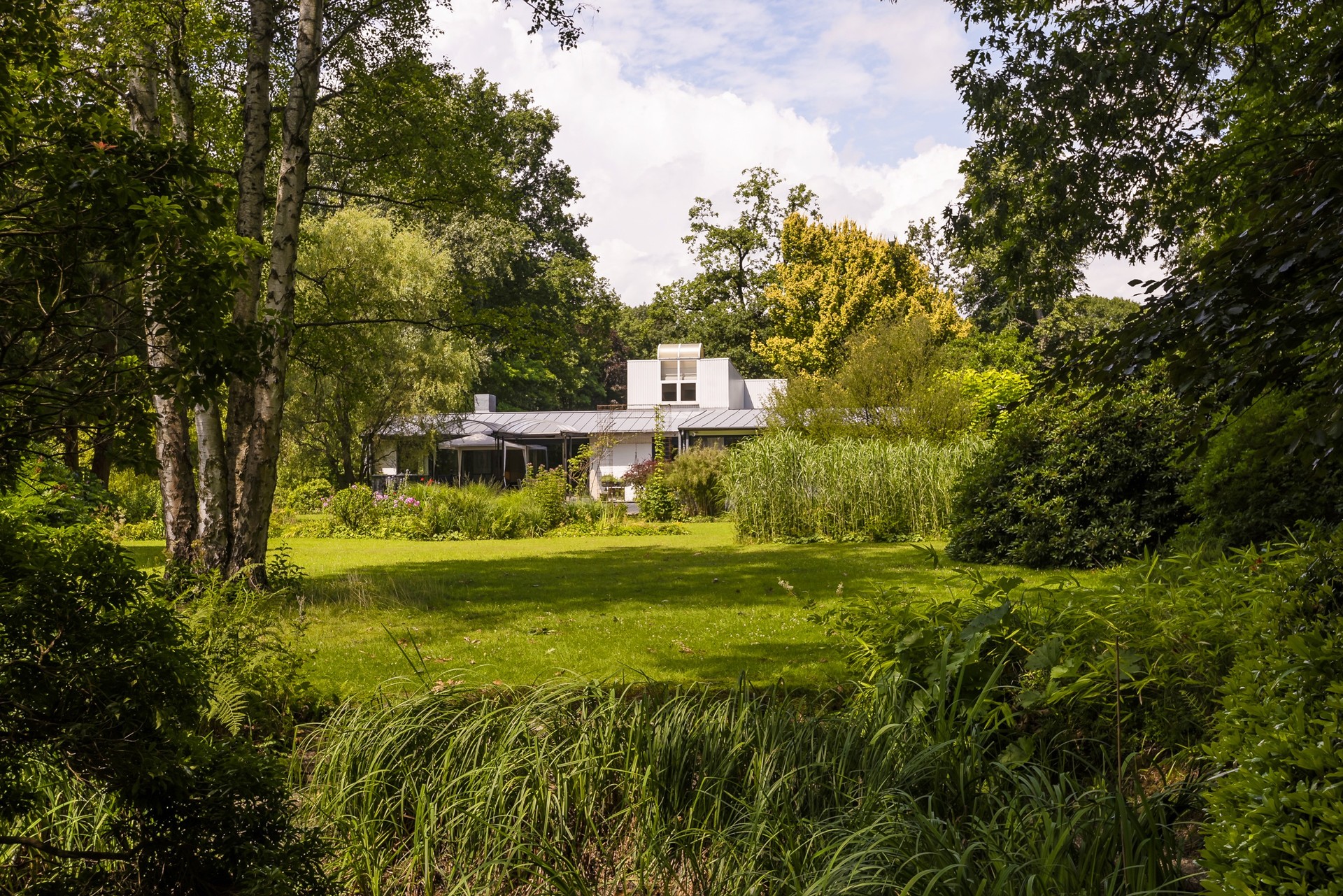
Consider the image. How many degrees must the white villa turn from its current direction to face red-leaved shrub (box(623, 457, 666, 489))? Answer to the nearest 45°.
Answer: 0° — it already faces it

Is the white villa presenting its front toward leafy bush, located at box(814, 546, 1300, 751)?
yes

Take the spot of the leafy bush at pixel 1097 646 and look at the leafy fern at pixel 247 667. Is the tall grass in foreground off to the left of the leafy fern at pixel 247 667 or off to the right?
left

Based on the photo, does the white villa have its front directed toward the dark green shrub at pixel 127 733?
yes

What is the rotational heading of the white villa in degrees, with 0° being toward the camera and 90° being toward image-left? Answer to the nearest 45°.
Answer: approximately 0°

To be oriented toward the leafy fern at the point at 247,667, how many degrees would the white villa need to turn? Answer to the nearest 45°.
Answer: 0° — it already faces it

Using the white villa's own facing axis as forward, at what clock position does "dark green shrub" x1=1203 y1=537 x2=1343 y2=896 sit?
The dark green shrub is roughly at 12 o'clock from the white villa.

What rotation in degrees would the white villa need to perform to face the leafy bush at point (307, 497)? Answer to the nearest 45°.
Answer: approximately 45° to its right

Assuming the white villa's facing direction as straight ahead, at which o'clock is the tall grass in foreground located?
The tall grass in foreground is roughly at 12 o'clock from the white villa.
